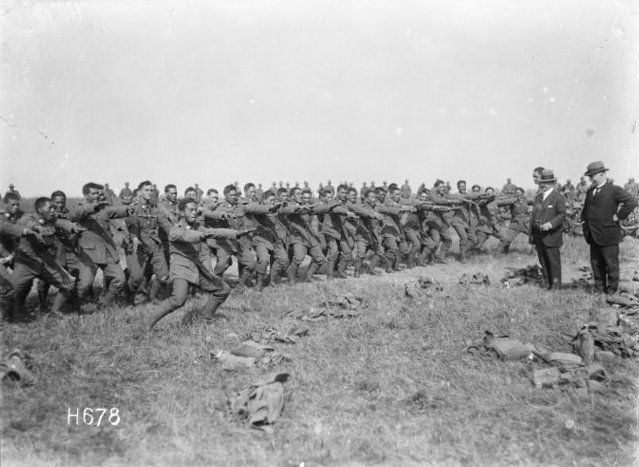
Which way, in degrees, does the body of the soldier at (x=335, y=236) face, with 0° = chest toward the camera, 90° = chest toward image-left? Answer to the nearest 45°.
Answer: approximately 315°

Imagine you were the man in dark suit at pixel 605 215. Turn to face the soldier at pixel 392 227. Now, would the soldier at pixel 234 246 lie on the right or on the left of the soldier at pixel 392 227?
left

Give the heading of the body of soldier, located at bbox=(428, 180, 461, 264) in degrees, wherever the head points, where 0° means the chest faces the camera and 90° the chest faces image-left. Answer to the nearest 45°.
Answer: approximately 315°

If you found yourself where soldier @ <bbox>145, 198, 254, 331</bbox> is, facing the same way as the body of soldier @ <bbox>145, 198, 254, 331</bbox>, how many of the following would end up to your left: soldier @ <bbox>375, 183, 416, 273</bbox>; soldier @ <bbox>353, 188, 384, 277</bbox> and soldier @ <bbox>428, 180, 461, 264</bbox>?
3

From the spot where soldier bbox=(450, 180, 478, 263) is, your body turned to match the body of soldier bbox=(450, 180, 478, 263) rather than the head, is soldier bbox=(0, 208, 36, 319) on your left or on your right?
on your right

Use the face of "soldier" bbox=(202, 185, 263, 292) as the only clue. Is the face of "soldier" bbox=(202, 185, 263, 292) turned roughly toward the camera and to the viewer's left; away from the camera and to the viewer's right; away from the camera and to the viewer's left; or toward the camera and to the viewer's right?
toward the camera and to the viewer's right

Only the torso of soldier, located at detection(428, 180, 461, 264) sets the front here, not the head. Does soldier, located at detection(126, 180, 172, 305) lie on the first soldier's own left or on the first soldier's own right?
on the first soldier's own right

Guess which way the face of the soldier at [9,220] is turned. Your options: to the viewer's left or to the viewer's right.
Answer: to the viewer's right
